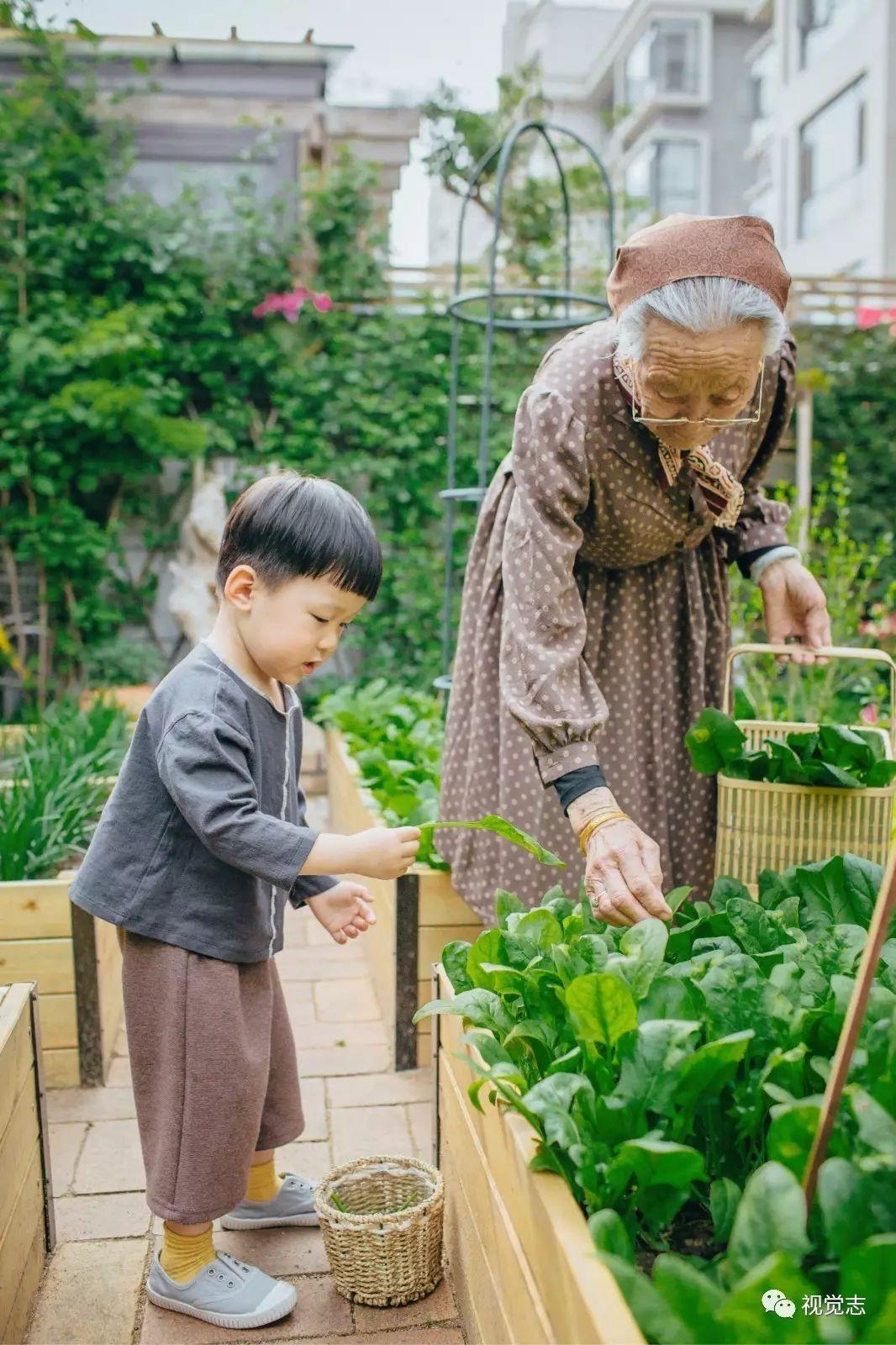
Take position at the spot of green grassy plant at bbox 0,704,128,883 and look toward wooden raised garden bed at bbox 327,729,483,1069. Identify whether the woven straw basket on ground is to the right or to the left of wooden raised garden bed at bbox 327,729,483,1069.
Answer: right

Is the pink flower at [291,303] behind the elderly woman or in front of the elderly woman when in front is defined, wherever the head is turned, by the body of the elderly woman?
behind

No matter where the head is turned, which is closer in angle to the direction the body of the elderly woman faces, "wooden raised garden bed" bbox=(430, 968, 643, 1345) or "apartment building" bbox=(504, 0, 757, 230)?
the wooden raised garden bed

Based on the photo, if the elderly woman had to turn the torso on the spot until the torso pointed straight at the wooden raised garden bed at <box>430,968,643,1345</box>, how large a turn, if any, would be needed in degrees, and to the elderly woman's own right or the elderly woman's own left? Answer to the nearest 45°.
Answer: approximately 45° to the elderly woman's own right
